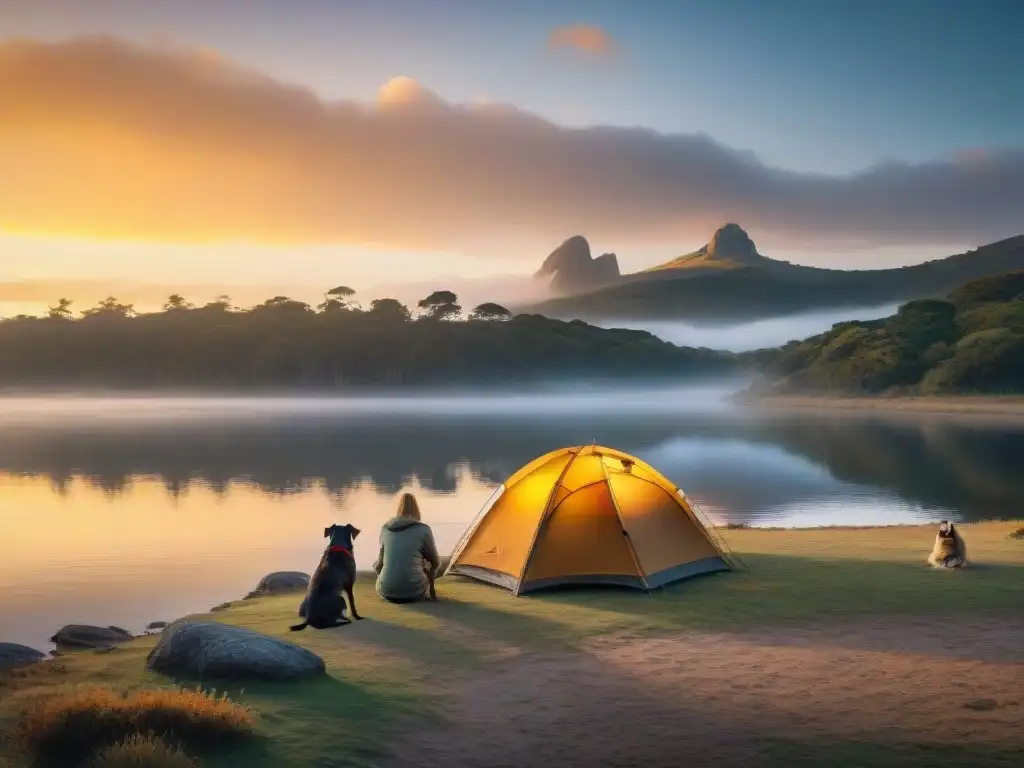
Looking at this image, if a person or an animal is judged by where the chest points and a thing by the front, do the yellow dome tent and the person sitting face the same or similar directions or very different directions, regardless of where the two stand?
very different directions

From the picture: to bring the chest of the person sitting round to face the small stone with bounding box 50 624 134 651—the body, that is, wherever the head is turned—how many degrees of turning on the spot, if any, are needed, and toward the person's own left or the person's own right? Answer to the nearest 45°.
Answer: approximately 90° to the person's own left

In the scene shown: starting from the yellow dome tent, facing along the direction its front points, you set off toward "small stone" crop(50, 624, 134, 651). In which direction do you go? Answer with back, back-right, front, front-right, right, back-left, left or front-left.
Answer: right

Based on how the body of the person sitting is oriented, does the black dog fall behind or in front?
behind

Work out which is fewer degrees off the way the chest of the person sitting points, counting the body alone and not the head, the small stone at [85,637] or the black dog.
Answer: the small stone

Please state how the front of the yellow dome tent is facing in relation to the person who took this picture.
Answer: facing the viewer

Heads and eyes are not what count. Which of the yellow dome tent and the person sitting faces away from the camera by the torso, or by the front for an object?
the person sitting

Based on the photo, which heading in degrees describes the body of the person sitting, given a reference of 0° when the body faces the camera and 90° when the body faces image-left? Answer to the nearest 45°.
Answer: approximately 180°

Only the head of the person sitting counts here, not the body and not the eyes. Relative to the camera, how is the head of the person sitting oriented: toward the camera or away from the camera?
away from the camera

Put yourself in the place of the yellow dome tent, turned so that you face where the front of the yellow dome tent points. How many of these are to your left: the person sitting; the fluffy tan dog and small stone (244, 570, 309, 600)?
1

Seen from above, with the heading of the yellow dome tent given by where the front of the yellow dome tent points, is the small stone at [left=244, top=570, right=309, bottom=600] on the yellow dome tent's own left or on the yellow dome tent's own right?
on the yellow dome tent's own right

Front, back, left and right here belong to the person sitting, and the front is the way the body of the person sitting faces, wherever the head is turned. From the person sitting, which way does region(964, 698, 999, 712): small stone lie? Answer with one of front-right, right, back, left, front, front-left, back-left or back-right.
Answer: back-right

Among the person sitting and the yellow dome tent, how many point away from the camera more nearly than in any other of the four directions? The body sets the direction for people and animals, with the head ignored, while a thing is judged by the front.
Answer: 1

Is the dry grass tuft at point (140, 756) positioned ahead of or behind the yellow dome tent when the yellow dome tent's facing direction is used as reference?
ahead
